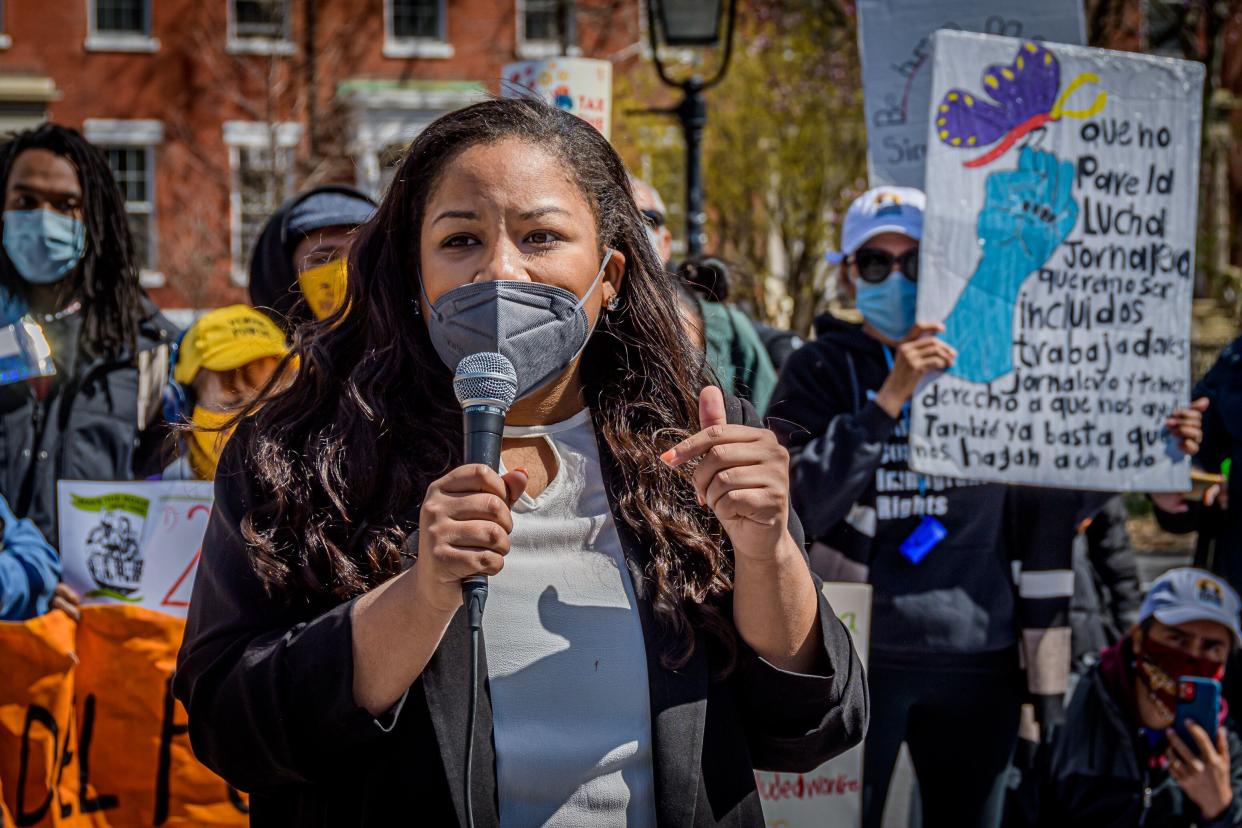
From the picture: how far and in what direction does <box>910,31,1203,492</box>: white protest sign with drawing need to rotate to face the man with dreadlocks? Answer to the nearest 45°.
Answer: approximately 90° to its right

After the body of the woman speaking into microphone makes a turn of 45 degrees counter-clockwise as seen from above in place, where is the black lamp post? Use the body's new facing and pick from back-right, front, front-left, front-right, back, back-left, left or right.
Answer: back-left

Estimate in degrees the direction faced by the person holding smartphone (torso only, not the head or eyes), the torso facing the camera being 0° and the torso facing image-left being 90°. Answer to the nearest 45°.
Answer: approximately 315°

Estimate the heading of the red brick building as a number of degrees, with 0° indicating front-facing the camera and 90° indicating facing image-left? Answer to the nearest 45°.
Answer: approximately 0°

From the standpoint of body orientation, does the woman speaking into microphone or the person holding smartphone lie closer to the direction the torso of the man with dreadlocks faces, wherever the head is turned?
the woman speaking into microphone

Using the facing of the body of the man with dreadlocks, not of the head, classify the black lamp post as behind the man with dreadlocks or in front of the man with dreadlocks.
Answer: behind

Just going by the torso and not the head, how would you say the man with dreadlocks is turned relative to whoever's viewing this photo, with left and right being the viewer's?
facing the viewer and to the left of the viewer

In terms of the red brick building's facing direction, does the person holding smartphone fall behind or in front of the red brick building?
in front

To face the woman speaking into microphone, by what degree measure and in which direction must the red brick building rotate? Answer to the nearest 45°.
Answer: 0° — it already faces them
